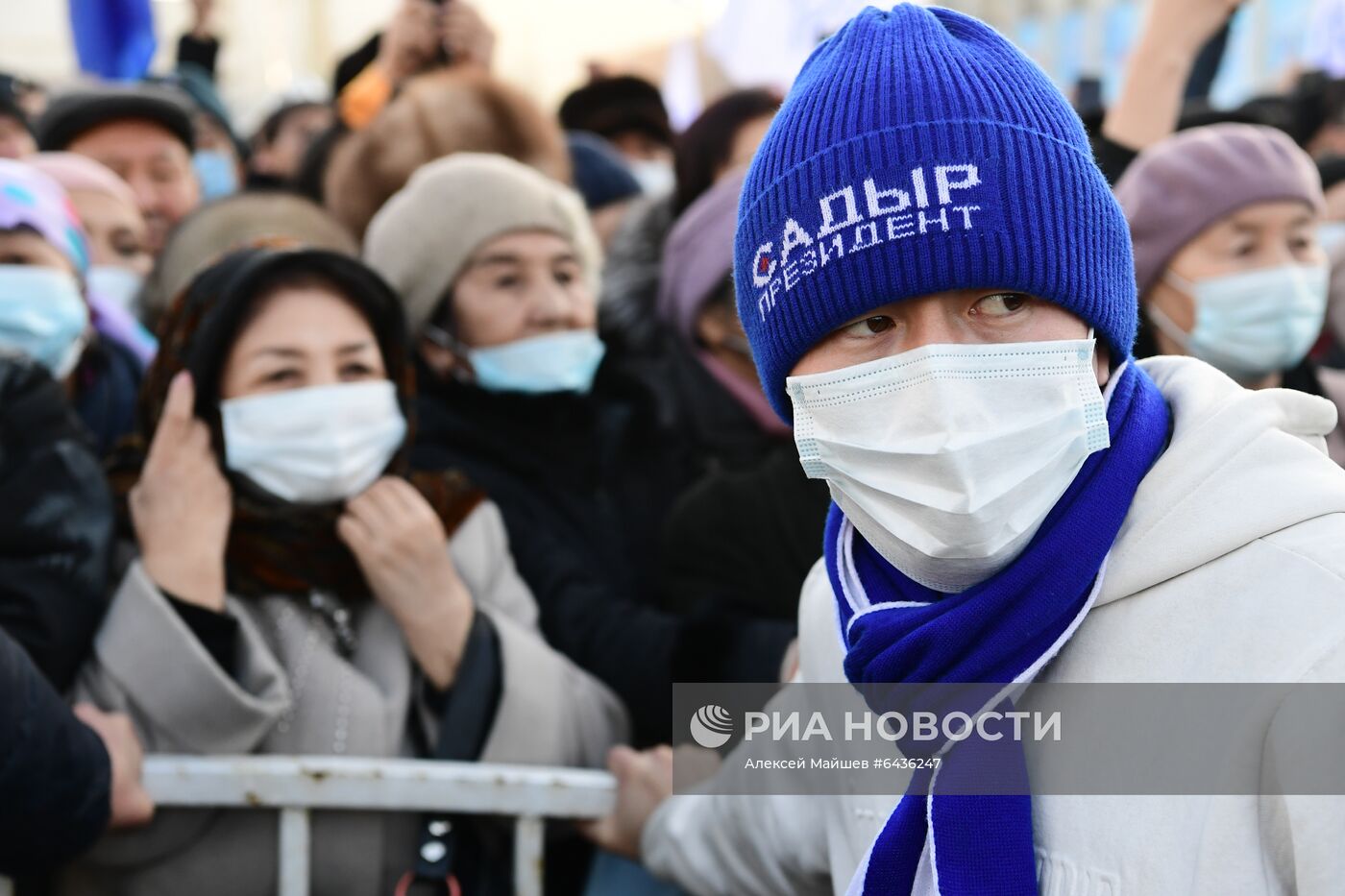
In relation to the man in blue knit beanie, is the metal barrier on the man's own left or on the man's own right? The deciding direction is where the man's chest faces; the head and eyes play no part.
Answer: on the man's own right

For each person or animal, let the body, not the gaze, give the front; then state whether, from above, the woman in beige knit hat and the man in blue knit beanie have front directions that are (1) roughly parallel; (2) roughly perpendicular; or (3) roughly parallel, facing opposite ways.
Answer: roughly perpendicular

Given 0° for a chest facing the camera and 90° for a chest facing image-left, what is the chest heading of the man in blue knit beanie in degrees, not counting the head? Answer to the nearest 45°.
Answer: approximately 45°

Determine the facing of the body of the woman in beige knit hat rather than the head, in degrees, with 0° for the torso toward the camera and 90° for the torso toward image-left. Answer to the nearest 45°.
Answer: approximately 315°
